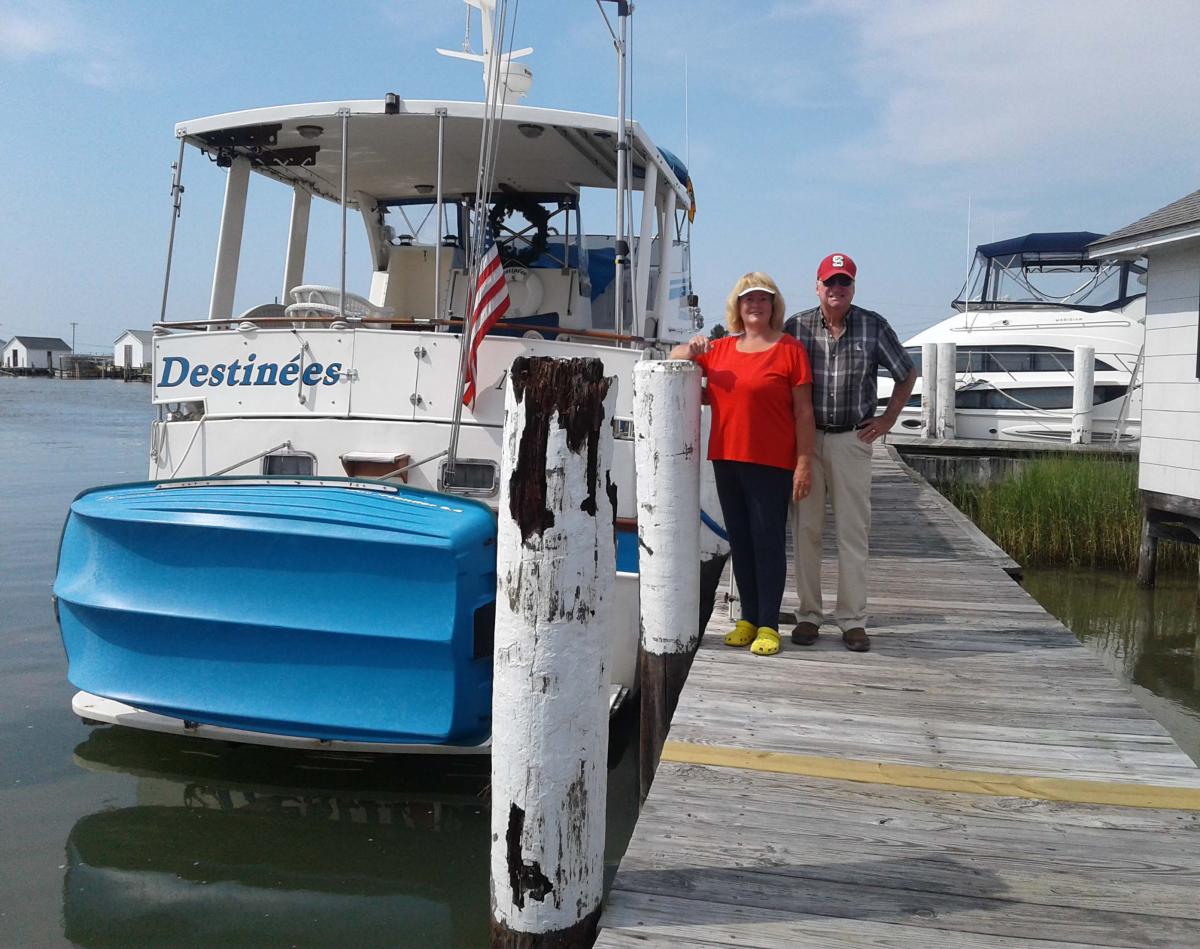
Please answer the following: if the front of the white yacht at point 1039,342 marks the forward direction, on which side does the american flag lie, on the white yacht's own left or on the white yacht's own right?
on the white yacht's own left

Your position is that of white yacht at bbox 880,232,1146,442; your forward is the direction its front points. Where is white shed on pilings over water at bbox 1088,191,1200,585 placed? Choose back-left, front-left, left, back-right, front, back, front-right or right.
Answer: left

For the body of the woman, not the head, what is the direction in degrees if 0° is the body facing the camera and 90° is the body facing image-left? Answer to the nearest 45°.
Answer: approximately 0°

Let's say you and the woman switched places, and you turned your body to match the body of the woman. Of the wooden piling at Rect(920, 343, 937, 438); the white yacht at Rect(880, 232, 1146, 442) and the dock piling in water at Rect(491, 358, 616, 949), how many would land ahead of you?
1

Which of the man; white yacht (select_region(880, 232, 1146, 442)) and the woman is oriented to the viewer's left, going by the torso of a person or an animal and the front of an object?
the white yacht

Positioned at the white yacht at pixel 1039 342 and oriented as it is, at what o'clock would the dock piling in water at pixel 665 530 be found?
The dock piling in water is roughly at 9 o'clock from the white yacht.

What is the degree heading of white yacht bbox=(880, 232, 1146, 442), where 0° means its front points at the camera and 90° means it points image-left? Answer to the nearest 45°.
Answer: approximately 90°

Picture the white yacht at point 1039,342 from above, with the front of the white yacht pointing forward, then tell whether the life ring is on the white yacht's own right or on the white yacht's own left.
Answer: on the white yacht's own left

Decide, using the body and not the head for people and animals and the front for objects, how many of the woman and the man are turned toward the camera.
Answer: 2

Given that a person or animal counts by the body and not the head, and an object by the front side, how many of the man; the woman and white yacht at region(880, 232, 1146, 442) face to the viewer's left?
1

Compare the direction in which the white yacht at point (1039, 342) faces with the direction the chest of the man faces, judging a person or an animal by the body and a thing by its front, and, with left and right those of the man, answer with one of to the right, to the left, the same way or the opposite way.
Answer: to the right

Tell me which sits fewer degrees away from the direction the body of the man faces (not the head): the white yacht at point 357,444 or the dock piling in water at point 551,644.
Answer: the dock piling in water
